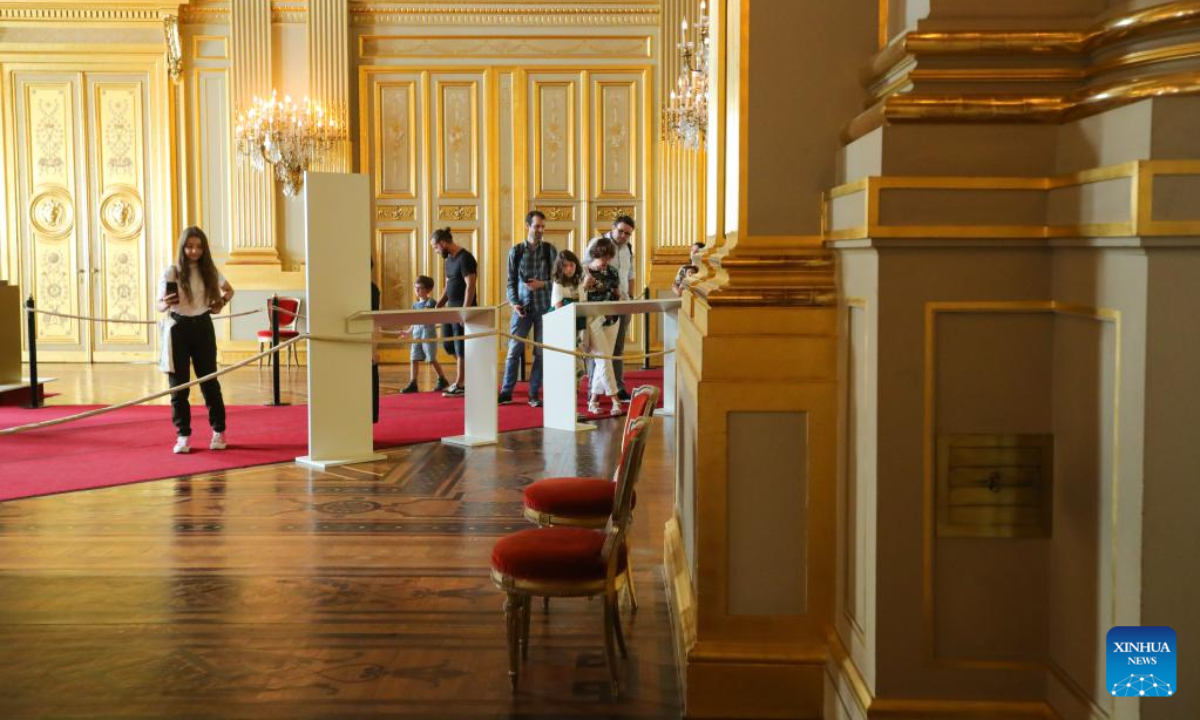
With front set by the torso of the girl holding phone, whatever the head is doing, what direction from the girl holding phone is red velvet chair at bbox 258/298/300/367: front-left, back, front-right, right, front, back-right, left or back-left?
back

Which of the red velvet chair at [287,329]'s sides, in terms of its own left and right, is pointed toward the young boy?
left

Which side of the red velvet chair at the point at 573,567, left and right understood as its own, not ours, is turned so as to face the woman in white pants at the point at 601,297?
right

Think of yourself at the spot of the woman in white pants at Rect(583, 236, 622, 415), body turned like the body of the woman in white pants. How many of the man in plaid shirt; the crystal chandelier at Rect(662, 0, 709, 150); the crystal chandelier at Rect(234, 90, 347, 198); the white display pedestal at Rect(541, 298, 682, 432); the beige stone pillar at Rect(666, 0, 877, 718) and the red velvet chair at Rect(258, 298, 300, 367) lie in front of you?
2

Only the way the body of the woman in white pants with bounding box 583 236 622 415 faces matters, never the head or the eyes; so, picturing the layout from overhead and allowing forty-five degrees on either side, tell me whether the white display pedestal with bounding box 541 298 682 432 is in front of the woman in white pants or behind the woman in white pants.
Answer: in front

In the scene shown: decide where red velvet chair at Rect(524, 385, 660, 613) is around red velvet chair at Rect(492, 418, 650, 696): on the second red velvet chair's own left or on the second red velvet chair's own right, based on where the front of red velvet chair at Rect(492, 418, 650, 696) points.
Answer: on the second red velvet chair's own right

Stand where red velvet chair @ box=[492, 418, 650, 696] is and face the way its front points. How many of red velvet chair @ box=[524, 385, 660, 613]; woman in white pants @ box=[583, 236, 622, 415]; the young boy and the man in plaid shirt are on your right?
4

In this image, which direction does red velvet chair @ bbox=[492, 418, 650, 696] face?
to the viewer's left

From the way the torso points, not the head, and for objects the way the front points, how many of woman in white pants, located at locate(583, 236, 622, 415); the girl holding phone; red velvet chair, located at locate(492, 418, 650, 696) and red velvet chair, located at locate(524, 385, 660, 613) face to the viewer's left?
2

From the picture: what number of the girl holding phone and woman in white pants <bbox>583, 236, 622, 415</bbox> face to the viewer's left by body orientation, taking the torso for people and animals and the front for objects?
0

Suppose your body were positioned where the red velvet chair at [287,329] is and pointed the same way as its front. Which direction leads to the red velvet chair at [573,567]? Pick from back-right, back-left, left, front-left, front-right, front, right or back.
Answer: front-left

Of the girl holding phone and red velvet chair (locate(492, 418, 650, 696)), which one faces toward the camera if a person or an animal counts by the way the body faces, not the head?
the girl holding phone

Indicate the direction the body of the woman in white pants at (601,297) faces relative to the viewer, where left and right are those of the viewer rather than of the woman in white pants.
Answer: facing the viewer

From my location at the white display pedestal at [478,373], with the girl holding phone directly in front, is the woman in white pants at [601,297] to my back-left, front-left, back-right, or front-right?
back-right

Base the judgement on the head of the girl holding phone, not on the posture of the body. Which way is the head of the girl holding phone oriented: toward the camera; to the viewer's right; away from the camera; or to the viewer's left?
toward the camera

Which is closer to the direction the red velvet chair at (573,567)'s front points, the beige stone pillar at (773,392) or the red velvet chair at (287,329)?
the red velvet chair

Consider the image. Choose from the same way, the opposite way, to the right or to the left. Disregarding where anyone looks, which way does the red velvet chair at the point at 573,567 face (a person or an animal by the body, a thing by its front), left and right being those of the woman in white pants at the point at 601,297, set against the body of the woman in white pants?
to the right

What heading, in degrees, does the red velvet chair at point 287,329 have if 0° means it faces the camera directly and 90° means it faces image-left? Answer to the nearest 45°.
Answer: approximately 45°

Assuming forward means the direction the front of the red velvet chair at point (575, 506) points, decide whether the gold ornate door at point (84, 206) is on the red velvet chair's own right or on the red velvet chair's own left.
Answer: on the red velvet chair's own right
